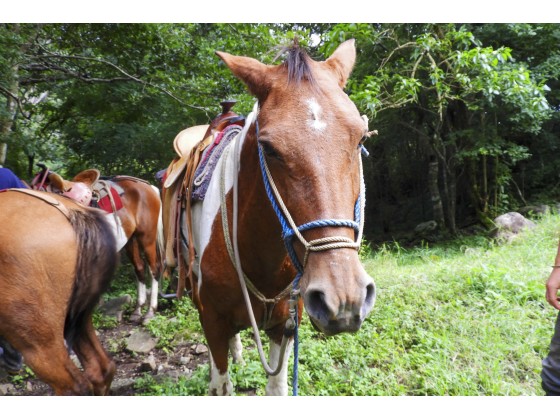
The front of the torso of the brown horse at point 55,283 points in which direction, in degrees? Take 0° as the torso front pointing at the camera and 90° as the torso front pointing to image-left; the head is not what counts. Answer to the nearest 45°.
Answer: approximately 135°

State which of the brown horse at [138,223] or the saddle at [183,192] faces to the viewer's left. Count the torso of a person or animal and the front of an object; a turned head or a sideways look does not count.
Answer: the brown horse

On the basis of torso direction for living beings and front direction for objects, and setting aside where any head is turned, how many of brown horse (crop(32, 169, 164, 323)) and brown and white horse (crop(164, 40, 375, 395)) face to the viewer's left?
1

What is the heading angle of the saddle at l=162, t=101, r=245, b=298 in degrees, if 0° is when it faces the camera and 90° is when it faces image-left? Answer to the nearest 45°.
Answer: approximately 315°

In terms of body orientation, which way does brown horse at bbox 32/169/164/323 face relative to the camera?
to the viewer's left

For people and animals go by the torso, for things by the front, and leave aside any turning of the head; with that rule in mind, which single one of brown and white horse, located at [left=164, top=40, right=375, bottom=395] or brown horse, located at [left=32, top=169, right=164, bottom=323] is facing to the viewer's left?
the brown horse
